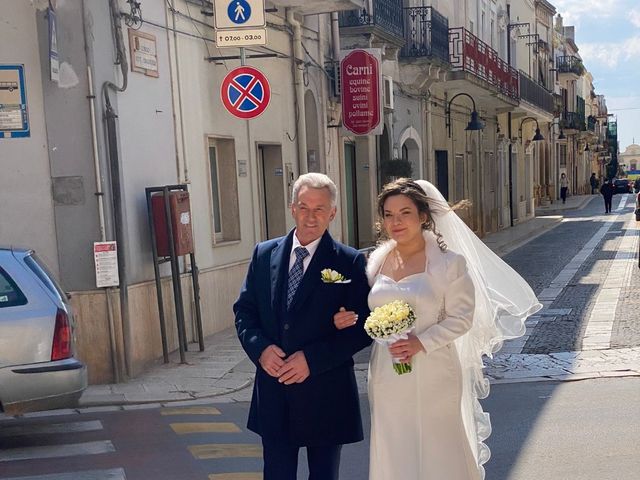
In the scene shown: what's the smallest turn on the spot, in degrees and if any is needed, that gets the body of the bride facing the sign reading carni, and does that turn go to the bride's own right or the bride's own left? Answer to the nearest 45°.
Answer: approximately 135° to the bride's own right

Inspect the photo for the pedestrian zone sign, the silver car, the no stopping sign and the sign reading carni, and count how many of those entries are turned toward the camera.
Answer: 3

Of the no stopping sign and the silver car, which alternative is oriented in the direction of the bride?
the no stopping sign

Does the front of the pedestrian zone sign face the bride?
yes

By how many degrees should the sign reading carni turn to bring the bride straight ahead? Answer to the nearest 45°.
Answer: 0° — it already faces them

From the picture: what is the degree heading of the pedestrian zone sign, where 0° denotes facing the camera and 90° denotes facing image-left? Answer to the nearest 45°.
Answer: approximately 0°

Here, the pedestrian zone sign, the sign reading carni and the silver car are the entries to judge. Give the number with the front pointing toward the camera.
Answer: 2

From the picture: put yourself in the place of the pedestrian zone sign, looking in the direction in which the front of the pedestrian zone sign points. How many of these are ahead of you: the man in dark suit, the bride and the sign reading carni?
2

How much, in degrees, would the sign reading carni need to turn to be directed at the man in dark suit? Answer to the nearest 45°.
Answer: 0° — it already faces them
